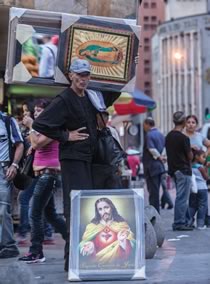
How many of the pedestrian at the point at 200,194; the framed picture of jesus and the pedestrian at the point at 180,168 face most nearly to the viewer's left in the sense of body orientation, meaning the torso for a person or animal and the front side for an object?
0

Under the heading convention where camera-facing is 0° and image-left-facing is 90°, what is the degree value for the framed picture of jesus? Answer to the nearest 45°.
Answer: approximately 0°
